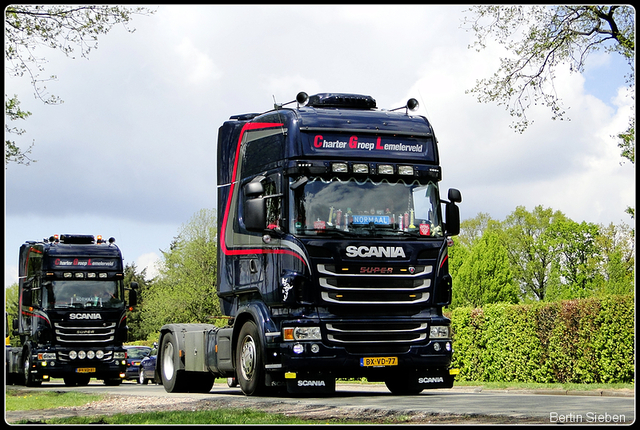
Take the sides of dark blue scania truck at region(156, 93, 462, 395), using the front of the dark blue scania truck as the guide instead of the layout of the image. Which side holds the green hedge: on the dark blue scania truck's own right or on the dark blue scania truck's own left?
on the dark blue scania truck's own left

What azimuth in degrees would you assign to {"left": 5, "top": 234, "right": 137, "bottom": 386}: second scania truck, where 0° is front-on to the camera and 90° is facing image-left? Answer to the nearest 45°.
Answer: approximately 0°

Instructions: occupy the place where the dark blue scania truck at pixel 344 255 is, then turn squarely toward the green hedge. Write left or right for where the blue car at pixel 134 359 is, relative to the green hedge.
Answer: left

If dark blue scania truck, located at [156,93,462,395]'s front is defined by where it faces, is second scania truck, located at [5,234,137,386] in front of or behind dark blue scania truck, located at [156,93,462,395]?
behind

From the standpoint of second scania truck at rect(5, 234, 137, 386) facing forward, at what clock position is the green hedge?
The green hedge is roughly at 10 o'clock from the second scania truck.

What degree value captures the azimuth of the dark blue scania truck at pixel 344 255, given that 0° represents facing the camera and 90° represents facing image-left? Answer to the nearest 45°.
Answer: approximately 315°

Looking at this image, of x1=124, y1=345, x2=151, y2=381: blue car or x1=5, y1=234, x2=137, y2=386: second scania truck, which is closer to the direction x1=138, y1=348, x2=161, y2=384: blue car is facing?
the second scania truck

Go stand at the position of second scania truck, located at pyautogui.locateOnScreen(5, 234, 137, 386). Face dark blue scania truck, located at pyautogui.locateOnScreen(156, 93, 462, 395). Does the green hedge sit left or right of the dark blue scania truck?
left
